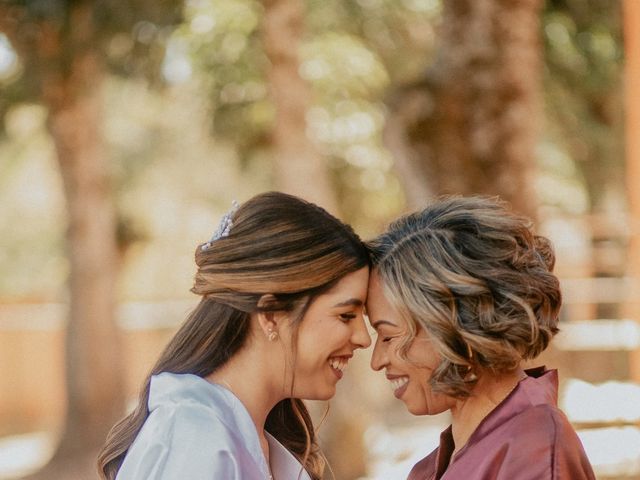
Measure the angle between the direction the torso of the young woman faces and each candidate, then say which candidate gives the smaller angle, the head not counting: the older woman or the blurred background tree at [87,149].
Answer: the older woman

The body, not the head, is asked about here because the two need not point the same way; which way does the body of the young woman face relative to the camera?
to the viewer's right

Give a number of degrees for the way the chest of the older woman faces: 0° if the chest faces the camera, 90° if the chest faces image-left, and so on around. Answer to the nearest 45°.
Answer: approximately 90°

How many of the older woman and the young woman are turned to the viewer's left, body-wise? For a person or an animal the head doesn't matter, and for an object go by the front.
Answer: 1

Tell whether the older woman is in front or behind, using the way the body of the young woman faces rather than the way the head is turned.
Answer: in front

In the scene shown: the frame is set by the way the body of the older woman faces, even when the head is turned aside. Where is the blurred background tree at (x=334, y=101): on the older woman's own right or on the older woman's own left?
on the older woman's own right

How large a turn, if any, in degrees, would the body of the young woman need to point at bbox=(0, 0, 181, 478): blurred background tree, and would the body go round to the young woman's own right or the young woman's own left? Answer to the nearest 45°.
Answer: approximately 90° to the young woman's own left

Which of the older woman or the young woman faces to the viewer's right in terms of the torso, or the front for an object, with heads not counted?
the young woman

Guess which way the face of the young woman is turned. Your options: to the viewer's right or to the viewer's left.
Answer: to the viewer's right

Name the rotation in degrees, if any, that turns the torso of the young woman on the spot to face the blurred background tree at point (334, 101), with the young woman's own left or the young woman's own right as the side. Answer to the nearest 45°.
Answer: approximately 90° to the young woman's own left

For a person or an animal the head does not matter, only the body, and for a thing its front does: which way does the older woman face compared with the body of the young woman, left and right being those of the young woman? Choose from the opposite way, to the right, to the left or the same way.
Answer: the opposite way
